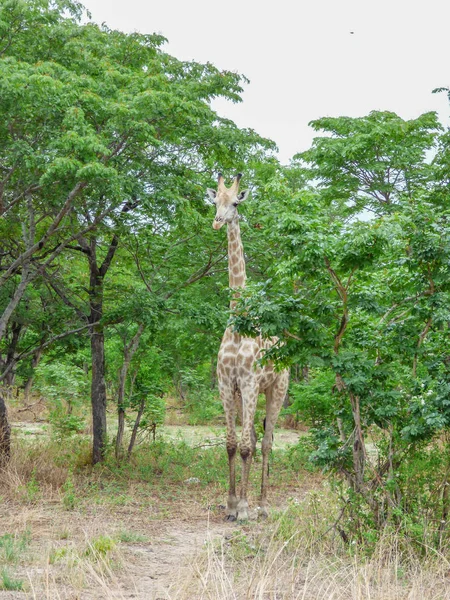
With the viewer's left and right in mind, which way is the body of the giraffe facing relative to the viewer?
facing the viewer and to the left of the viewer

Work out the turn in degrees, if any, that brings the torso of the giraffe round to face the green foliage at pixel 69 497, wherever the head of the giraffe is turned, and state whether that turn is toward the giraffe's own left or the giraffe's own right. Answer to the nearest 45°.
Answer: approximately 45° to the giraffe's own right
